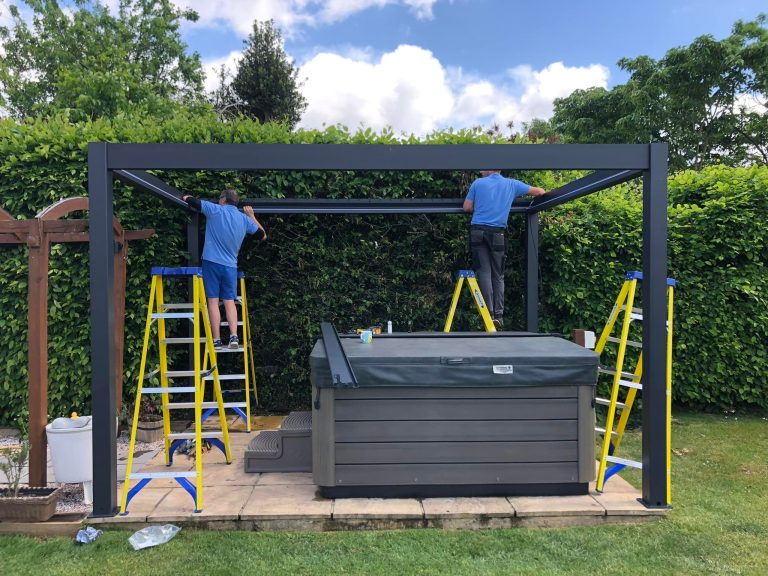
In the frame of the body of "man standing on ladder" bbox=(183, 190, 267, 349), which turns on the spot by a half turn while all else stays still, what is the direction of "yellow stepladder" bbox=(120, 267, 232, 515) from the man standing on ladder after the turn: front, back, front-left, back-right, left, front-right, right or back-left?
front

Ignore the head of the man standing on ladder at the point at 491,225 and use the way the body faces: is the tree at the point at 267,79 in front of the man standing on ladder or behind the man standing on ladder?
in front

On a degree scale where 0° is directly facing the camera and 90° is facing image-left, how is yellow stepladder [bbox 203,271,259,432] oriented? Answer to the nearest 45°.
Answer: approximately 0°

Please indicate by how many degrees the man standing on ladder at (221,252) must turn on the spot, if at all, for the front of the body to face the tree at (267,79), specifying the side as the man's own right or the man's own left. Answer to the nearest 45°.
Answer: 0° — they already face it

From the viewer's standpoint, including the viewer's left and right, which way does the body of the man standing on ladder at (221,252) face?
facing away from the viewer

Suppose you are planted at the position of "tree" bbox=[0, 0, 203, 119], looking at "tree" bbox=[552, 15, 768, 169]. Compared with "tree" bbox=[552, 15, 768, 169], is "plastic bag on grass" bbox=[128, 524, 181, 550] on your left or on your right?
right

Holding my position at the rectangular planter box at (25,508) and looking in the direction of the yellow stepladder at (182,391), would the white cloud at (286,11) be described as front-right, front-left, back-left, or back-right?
front-left

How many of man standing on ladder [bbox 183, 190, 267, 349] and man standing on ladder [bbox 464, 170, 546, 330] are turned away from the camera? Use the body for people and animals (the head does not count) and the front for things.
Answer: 2

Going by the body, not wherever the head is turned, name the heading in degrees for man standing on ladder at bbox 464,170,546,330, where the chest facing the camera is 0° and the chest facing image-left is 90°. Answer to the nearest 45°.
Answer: approximately 180°

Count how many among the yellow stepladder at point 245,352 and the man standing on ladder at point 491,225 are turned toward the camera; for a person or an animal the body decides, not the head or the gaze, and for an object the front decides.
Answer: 1
